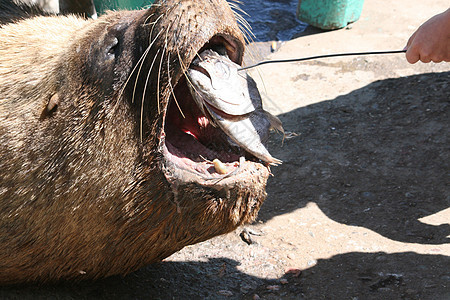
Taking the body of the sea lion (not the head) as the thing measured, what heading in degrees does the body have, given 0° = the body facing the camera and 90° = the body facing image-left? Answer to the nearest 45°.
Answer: approximately 270°

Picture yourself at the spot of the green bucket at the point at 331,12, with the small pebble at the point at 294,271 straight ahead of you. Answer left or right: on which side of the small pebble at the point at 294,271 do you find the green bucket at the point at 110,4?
right

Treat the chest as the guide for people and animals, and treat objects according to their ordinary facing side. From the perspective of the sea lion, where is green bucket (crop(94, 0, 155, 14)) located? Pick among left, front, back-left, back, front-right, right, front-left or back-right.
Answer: left
